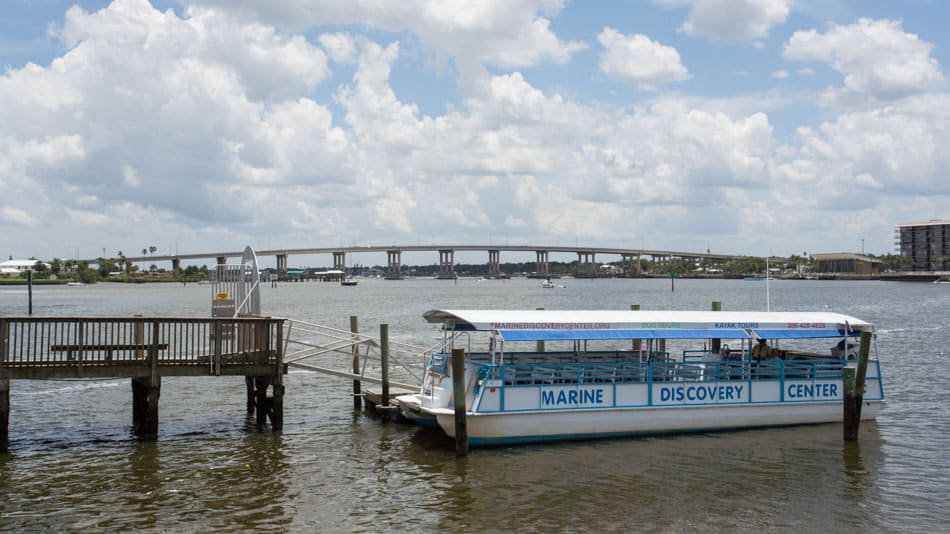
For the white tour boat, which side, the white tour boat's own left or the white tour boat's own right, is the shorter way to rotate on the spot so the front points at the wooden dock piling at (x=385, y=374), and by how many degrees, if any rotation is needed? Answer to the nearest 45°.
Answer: approximately 45° to the white tour boat's own right

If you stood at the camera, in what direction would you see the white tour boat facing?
facing the viewer and to the left of the viewer

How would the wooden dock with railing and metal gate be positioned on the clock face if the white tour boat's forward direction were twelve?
The wooden dock with railing and metal gate is roughly at 1 o'clock from the white tour boat.

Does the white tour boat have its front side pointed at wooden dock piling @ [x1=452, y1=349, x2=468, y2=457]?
yes

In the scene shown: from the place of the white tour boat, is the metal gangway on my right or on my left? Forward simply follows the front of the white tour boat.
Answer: on my right
